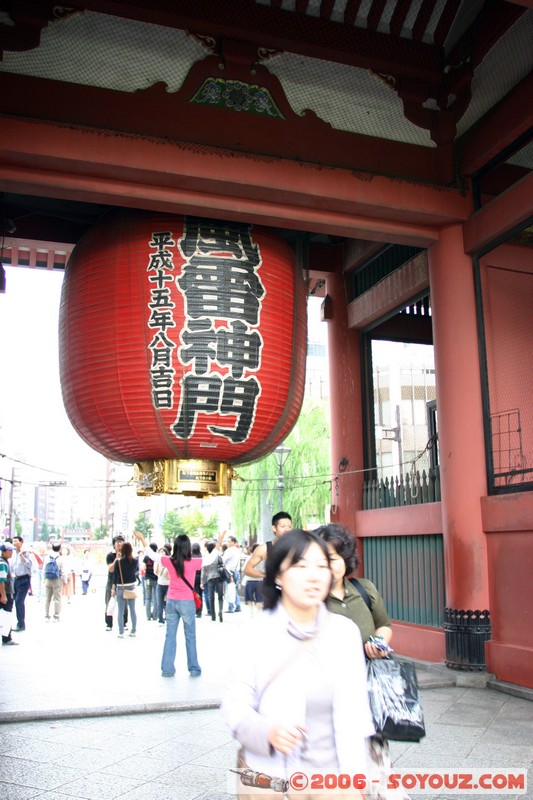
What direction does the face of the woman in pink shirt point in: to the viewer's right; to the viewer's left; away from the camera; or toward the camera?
away from the camera

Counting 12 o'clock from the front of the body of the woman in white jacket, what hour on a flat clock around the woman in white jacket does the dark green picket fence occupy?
The dark green picket fence is roughly at 8 o'clock from the woman in white jacket.

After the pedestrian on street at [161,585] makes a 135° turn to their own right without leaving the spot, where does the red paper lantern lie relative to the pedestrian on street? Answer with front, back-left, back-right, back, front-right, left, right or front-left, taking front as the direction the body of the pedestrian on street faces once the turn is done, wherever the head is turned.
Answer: back

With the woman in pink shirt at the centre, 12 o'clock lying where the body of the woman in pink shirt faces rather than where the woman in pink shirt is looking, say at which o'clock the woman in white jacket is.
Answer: The woman in white jacket is roughly at 6 o'clock from the woman in pink shirt.

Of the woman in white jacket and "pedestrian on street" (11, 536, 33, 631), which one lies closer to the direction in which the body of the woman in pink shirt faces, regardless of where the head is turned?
the pedestrian on street

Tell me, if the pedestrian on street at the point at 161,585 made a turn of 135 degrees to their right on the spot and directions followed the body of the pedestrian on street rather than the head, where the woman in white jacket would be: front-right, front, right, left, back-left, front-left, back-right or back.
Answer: back

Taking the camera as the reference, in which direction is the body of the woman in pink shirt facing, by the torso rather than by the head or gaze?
away from the camera
